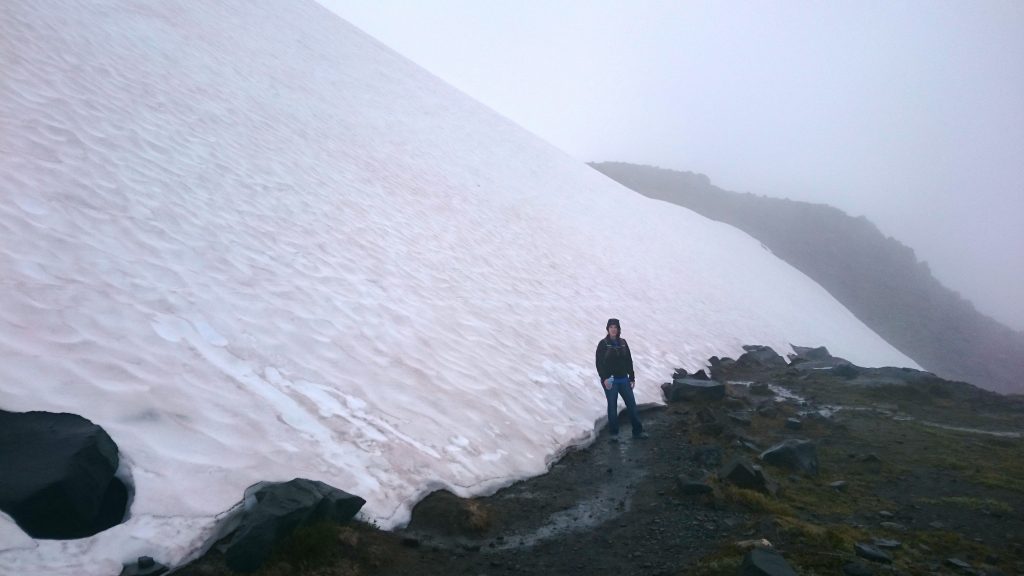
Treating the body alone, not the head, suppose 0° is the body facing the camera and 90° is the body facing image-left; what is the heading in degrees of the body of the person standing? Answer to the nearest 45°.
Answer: approximately 0°

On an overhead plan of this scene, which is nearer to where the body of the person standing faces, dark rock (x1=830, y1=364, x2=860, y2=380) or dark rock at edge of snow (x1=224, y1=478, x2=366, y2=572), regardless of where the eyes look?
the dark rock at edge of snow

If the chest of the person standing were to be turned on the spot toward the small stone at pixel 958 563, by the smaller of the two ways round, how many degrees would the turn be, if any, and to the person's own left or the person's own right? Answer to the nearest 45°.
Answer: approximately 45° to the person's own left

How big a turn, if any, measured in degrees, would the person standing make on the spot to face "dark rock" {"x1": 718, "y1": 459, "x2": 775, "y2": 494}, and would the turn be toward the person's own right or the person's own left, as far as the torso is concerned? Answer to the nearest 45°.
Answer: approximately 45° to the person's own left

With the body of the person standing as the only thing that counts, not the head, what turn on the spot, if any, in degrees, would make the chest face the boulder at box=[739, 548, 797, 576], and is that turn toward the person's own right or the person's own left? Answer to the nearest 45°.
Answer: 0° — they already face it

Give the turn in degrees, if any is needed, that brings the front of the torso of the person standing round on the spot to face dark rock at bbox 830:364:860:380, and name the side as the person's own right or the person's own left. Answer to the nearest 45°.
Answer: approximately 135° to the person's own left

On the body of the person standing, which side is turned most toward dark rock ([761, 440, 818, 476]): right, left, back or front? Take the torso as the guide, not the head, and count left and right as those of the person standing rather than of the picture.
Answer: left

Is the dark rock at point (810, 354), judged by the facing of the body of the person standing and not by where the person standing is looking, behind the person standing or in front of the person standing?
behind
